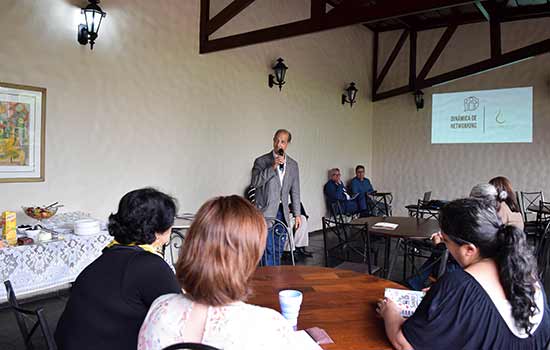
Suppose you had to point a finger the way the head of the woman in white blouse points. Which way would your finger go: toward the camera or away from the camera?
away from the camera

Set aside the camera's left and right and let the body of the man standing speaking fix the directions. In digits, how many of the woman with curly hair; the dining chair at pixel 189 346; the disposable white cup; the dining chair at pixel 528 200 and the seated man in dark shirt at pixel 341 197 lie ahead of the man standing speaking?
3

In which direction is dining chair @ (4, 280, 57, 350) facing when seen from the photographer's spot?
facing to the right of the viewer

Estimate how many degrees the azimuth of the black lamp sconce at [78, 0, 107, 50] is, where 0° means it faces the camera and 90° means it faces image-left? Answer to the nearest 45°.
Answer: approximately 315°

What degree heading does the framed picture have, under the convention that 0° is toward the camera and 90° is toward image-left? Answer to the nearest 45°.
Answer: approximately 315°

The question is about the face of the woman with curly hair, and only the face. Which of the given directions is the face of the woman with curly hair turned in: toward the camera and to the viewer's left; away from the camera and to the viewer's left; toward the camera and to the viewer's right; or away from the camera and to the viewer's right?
away from the camera and to the viewer's right

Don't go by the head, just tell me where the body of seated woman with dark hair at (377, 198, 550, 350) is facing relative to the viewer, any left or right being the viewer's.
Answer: facing away from the viewer and to the left of the viewer

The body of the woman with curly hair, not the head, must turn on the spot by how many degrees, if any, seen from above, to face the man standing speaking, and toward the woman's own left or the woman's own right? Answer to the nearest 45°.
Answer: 0° — they already face them
